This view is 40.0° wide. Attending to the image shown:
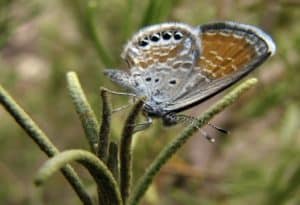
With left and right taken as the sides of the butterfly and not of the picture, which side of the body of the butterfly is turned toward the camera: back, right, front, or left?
right
